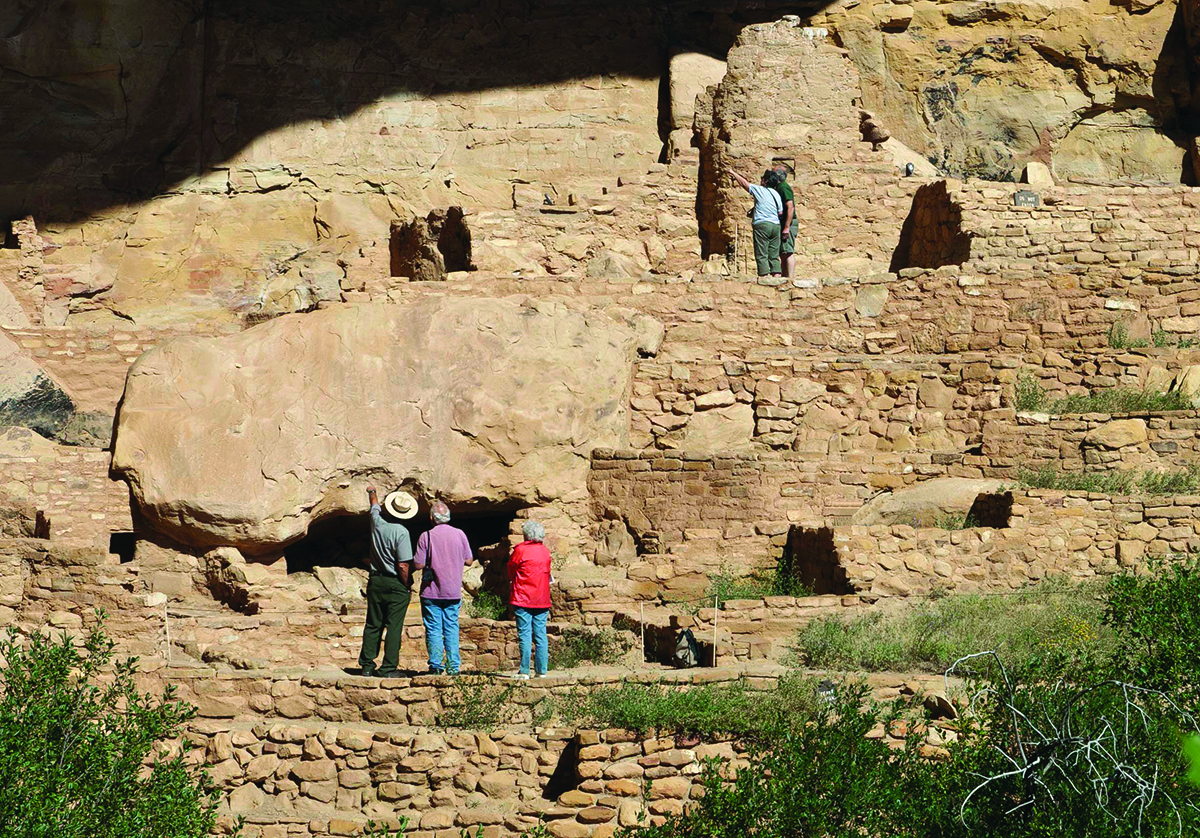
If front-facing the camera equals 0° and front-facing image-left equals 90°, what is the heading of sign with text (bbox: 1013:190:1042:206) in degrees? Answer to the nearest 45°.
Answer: approximately 0°

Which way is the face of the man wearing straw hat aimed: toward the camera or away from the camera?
away from the camera

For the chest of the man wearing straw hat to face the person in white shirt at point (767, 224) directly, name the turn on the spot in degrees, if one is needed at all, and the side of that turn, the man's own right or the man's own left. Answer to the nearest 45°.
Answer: approximately 45° to the man's own right

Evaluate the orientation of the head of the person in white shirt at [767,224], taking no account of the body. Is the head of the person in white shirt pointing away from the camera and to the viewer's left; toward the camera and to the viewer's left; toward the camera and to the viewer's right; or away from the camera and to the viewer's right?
away from the camera and to the viewer's left

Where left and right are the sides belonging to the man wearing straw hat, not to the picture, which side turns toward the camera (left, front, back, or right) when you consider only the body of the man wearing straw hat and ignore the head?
back

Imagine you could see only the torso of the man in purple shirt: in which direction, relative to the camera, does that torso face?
away from the camera

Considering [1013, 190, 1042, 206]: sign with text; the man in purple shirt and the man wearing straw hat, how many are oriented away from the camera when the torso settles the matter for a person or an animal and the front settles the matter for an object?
2

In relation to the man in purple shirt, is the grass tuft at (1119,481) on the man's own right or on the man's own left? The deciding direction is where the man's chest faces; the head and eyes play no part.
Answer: on the man's own right

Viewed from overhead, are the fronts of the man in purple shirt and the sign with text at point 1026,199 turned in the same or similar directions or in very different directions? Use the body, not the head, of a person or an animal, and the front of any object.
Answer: very different directions

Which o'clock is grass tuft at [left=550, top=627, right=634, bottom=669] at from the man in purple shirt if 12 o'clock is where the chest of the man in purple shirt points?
The grass tuft is roughly at 2 o'clock from the man in purple shirt.
